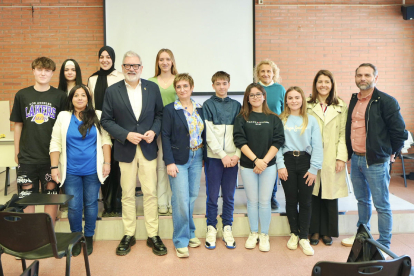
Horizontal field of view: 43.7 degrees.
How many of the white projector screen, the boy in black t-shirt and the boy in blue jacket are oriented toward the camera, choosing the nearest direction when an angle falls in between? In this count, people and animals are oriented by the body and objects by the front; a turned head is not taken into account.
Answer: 3

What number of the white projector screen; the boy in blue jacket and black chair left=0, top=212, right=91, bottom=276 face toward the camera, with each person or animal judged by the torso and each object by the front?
2

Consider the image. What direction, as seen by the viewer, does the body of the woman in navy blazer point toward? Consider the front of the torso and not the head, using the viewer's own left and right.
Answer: facing the viewer and to the right of the viewer

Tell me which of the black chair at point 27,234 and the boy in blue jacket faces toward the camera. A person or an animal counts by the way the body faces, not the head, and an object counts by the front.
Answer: the boy in blue jacket

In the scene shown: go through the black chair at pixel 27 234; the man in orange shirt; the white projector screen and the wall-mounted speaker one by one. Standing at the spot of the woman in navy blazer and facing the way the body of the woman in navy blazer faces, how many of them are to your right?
1

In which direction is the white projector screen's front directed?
toward the camera

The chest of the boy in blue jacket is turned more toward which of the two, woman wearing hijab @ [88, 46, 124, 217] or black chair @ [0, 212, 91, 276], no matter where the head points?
the black chair

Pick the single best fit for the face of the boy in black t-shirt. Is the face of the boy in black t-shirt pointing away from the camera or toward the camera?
toward the camera

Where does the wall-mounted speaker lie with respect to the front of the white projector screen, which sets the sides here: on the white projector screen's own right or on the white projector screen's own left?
on the white projector screen's own left

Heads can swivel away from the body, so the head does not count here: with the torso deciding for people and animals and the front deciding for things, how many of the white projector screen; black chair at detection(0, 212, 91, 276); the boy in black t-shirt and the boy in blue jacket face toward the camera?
3

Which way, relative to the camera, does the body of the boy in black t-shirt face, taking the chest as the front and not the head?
toward the camera

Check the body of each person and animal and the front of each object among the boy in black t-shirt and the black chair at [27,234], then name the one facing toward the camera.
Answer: the boy in black t-shirt

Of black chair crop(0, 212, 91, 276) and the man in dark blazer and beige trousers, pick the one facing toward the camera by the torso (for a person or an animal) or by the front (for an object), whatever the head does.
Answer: the man in dark blazer and beige trousers
